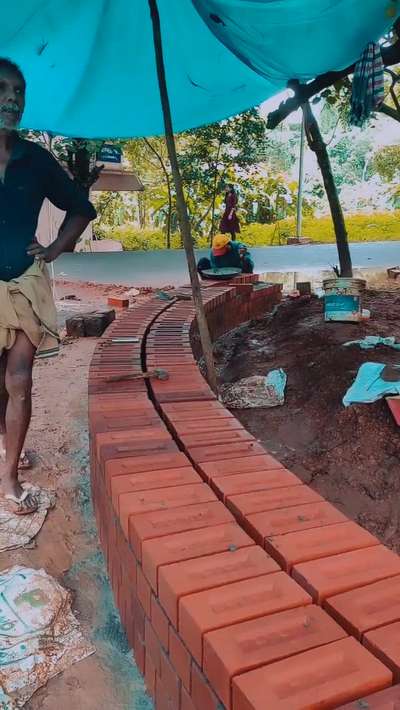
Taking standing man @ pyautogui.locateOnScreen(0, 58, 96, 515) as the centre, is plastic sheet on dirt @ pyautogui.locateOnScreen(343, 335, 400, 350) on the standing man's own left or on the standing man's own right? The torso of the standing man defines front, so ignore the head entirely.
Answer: on the standing man's own left

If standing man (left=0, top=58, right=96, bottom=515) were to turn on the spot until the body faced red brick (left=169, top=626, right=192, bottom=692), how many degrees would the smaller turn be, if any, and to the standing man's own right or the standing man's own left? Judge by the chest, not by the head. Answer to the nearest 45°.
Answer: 0° — they already face it

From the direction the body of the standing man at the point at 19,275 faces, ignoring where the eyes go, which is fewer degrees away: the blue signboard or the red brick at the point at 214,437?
the red brick

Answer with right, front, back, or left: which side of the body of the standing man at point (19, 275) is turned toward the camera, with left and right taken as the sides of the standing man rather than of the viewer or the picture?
front

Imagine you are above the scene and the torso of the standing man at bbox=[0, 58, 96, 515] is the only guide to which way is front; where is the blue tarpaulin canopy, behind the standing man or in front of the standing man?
behind

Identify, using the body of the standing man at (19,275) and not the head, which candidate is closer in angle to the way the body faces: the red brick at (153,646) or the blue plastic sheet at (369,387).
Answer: the red brick

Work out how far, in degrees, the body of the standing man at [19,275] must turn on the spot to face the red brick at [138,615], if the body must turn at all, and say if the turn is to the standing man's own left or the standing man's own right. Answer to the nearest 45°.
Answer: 0° — they already face it

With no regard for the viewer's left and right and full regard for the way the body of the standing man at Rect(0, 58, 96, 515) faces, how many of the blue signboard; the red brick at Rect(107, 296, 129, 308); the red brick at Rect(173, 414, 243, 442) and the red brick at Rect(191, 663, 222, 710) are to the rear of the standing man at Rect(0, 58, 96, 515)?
2

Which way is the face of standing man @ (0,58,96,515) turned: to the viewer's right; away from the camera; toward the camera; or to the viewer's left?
toward the camera

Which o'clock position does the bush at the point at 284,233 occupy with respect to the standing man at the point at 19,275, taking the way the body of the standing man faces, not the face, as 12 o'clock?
The bush is roughly at 7 o'clock from the standing man.

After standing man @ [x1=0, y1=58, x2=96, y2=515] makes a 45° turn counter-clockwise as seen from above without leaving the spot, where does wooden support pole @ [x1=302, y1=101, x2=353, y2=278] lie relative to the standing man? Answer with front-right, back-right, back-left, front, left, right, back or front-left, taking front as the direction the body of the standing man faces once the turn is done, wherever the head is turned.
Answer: left

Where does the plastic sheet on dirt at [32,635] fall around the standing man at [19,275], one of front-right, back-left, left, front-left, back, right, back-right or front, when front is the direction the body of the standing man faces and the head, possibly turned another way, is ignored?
front

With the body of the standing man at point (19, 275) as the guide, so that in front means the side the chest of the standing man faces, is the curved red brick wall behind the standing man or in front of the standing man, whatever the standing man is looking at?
in front

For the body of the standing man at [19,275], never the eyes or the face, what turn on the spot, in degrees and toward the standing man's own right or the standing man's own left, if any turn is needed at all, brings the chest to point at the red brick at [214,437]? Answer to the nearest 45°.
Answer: approximately 45° to the standing man's own left

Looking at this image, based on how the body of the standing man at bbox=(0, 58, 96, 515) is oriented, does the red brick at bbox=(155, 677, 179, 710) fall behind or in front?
in front

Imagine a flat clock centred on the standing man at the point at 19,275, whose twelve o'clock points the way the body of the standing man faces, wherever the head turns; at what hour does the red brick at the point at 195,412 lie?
The red brick is roughly at 10 o'clock from the standing man.
